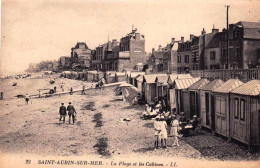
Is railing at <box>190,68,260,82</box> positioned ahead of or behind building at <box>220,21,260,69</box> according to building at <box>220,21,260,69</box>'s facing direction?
ahead

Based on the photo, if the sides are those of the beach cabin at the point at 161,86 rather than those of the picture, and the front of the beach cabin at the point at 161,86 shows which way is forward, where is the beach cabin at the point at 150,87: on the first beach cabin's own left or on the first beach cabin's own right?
on the first beach cabin's own right

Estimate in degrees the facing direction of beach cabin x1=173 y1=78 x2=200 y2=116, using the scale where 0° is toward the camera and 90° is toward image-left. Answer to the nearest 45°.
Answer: approximately 45°

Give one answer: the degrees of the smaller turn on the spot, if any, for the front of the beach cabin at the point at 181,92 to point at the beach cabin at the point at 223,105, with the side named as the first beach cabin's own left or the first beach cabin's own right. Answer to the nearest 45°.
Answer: approximately 90° to the first beach cabin's own left

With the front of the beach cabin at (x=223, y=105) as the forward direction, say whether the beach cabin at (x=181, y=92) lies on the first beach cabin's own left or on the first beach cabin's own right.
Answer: on the first beach cabin's own right

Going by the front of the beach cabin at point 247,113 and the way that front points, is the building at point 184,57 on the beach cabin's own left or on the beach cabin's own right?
on the beach cabin's own right

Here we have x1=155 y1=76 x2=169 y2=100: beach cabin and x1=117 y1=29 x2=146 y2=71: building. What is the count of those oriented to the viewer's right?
0

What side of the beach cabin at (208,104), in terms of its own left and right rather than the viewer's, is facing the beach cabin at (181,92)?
right

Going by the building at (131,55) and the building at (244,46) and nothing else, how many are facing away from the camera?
0
